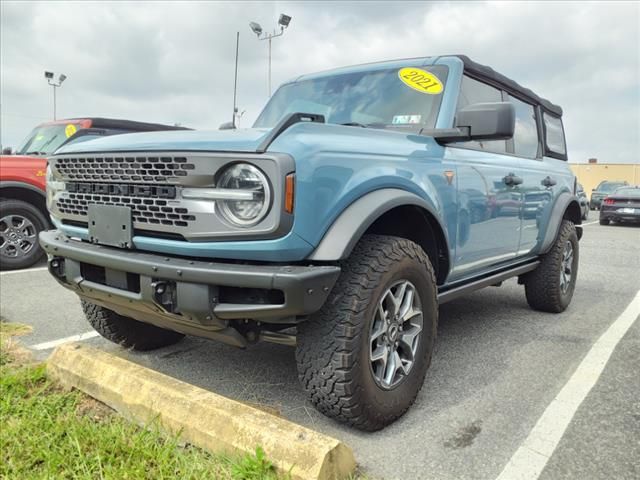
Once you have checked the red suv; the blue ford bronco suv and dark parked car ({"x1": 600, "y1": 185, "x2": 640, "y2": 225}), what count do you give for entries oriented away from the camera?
1

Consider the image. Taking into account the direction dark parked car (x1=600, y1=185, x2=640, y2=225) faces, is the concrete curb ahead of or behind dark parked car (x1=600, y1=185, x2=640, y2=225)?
behind

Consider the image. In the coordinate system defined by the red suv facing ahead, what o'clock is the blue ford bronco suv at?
The blue ford bronco suv is roughly at 10 o'clock from the red suv.

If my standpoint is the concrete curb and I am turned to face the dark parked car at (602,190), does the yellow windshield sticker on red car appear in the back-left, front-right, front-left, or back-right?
front-left

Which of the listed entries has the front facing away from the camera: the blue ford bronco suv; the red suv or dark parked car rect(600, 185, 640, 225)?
the dark parked car

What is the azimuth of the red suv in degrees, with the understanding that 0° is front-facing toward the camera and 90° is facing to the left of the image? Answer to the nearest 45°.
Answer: approximately 45°

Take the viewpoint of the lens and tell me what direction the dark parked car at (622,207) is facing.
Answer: facing away from the viewer

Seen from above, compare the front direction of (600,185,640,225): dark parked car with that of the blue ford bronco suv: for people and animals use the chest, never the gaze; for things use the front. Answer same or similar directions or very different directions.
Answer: very different directions

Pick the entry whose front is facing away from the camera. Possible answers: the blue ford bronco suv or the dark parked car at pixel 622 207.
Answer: the dark parked car

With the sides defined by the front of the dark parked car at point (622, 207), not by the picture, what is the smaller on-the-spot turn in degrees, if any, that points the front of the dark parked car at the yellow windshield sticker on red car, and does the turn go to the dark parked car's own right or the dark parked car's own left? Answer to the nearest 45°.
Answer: approximately 180°

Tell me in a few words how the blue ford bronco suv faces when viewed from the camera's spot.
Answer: facing the viewer and to the left of the viewer

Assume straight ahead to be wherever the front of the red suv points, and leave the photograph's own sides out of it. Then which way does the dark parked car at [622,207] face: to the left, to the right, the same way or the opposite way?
the opposite way

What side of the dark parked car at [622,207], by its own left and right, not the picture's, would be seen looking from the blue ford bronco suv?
back

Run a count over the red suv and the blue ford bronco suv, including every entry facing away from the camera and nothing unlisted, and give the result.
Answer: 0

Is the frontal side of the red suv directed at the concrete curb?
no
